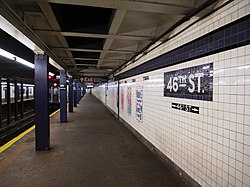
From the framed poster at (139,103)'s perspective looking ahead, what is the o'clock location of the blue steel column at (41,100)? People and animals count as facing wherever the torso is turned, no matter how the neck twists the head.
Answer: The blue steel column is roughly at 11 o'clock from the framed poster.

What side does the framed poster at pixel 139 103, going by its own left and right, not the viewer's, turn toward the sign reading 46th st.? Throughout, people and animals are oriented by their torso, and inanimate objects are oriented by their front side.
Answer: left

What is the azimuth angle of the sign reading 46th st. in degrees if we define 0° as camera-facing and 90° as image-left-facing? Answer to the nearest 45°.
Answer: approximately 45°

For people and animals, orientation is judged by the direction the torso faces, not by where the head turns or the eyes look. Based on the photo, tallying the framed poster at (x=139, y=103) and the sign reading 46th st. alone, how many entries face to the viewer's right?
0

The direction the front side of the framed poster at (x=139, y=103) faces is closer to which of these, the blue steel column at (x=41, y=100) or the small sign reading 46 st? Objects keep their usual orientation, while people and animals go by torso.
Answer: the blue steel column

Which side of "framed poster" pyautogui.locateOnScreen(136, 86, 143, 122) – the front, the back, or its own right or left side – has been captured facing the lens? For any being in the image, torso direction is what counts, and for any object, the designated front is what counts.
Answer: left

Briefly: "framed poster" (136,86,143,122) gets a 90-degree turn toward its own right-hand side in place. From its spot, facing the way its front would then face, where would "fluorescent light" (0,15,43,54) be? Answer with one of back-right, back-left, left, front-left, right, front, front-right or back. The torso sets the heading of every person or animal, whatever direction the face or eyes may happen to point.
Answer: back-left

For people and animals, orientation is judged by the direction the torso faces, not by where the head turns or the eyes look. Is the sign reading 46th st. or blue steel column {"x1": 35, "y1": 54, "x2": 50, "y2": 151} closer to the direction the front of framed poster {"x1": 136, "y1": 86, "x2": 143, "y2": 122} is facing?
the blue steel column

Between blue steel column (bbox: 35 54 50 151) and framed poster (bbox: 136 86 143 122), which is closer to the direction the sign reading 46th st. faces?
the blue steel column
